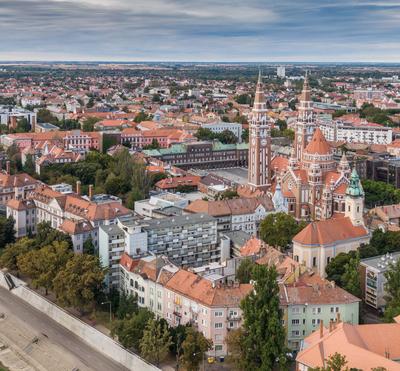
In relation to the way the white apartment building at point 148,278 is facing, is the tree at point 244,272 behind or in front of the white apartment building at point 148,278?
behind

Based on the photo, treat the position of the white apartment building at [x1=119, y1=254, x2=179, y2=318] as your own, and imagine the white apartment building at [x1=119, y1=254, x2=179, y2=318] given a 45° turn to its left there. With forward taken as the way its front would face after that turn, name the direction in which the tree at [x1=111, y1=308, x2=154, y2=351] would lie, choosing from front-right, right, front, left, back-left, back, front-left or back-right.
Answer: front

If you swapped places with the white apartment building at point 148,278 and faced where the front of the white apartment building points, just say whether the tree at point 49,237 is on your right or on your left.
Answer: on your right

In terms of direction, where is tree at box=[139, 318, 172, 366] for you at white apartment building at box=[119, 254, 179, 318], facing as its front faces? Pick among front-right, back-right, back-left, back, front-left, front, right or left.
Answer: front-left

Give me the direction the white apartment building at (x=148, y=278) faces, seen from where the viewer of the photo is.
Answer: facing the viewer and to the left of the viewer

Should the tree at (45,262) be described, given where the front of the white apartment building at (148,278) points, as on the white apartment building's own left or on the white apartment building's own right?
on the white apartment building's own right

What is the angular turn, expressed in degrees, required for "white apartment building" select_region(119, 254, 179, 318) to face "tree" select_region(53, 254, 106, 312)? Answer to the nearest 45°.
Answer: approximately 45° to its right

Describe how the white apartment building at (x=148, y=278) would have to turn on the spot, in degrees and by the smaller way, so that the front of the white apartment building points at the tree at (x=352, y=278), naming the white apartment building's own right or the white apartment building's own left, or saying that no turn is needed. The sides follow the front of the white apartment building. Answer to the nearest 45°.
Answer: approximately 135° to the white apartment building's own left
